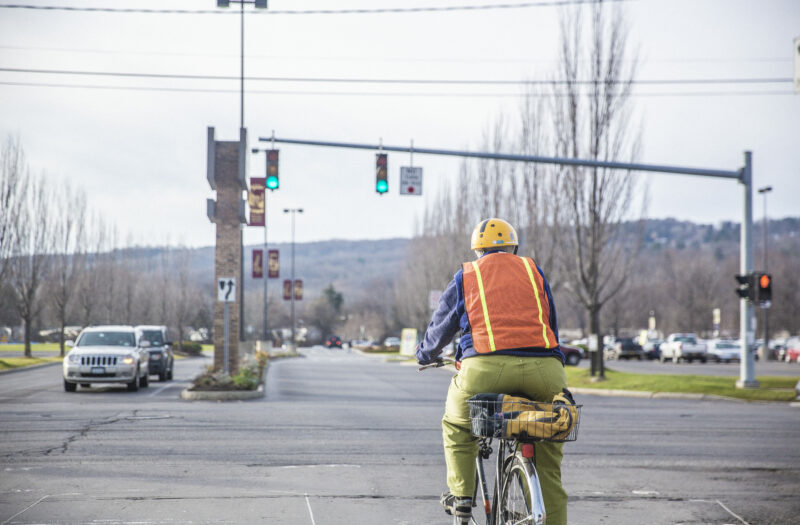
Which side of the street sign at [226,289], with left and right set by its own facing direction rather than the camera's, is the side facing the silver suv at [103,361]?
right

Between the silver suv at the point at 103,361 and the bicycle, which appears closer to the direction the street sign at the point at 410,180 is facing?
the bicycle

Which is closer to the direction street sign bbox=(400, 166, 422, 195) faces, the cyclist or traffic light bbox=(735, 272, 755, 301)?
the cyclist

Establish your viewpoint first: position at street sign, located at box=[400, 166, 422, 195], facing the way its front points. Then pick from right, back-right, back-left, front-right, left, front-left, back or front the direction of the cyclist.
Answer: front

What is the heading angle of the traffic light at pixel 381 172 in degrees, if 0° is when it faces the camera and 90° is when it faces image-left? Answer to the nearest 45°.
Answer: approximately 0°

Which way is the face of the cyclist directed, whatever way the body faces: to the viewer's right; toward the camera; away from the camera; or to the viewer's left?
away from the camera

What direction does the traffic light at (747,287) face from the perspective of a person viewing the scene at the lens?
facing to the left of the viewer

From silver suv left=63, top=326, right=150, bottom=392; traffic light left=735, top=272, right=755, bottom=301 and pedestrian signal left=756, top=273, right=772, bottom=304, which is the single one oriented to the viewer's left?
the traffic light

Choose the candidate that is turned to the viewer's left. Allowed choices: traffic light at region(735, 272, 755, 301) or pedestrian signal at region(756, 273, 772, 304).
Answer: the traffic light

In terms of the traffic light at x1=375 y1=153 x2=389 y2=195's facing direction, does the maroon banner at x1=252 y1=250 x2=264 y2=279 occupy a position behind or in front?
behind

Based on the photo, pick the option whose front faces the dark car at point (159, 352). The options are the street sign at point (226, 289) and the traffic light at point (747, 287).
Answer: the traffic light

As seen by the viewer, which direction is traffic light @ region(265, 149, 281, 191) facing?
toward the camera

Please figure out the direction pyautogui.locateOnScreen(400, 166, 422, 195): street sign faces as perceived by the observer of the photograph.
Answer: facing the viewer

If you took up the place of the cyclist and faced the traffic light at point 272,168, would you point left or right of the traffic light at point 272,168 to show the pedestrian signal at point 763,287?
right

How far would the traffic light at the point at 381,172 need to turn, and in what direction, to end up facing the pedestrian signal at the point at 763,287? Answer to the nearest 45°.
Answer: approximately 90° to its left
